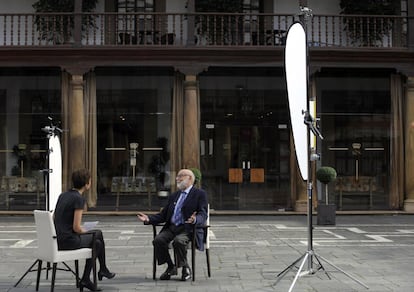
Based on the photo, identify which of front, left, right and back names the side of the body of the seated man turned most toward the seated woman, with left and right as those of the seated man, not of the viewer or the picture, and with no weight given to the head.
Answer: front

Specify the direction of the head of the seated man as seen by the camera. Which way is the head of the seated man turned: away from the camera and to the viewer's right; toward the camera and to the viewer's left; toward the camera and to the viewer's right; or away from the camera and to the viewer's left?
toward the camera and to the viewer's left

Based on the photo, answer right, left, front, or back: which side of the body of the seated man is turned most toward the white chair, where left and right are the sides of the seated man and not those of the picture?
front

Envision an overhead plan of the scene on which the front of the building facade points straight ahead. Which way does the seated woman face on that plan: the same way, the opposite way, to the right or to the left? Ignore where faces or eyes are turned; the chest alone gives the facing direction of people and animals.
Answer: to the left

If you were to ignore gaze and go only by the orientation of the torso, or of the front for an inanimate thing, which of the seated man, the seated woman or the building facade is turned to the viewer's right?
the seated woman

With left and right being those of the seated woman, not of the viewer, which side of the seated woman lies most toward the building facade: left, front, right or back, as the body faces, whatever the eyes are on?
left

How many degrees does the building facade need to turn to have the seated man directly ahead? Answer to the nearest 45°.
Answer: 0° — it already faces them

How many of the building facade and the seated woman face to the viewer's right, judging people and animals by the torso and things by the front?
1

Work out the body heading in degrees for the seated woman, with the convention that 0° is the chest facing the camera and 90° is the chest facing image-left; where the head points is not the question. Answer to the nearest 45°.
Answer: approximately 270°

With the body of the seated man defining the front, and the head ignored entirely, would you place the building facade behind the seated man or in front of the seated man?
behind

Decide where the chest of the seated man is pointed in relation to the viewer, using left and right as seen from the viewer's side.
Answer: facing the viewer and to the left of the viewer

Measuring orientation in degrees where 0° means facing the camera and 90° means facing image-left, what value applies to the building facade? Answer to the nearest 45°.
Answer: approximately 0°

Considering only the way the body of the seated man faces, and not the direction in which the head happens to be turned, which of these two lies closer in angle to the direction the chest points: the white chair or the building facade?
the white chair

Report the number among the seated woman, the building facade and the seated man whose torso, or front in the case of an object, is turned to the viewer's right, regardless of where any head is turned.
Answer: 1
